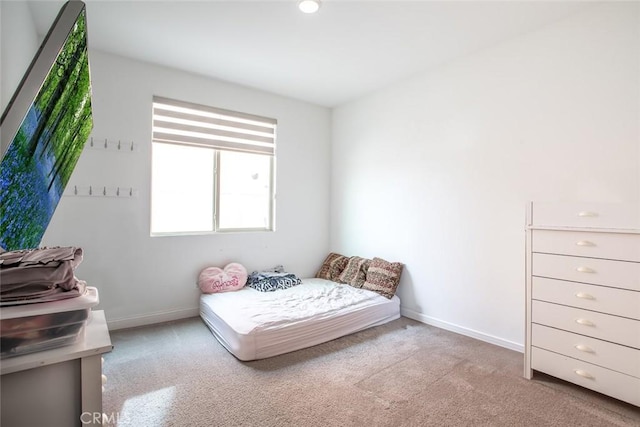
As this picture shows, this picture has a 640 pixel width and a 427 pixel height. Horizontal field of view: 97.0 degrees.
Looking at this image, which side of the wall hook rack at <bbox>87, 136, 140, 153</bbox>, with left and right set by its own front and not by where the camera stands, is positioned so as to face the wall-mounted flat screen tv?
front

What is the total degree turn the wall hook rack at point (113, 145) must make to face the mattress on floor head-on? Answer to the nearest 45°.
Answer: approximately 45° to its left

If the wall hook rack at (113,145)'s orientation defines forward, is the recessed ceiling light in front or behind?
in front

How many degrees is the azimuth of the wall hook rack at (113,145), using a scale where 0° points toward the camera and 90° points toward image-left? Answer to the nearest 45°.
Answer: approximately 0°

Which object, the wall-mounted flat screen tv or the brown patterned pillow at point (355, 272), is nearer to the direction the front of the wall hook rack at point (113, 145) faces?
the wall-mounted flat screen tv

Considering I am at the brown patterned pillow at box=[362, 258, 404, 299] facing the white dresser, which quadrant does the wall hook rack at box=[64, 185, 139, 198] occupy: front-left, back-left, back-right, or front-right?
back-right

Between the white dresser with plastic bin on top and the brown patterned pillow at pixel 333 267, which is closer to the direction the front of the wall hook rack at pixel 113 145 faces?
the white dresser with plastic bin on top

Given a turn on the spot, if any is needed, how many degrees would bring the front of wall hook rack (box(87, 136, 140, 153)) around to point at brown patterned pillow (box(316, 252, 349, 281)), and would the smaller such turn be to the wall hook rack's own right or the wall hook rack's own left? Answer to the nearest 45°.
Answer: approximately 90° to the wall hook rack's own left

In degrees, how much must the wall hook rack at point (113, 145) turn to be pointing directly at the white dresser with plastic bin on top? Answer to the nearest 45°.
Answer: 0° — it already faces it

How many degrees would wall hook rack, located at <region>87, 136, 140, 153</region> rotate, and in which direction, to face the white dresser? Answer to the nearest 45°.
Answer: approximately 45° to its left
